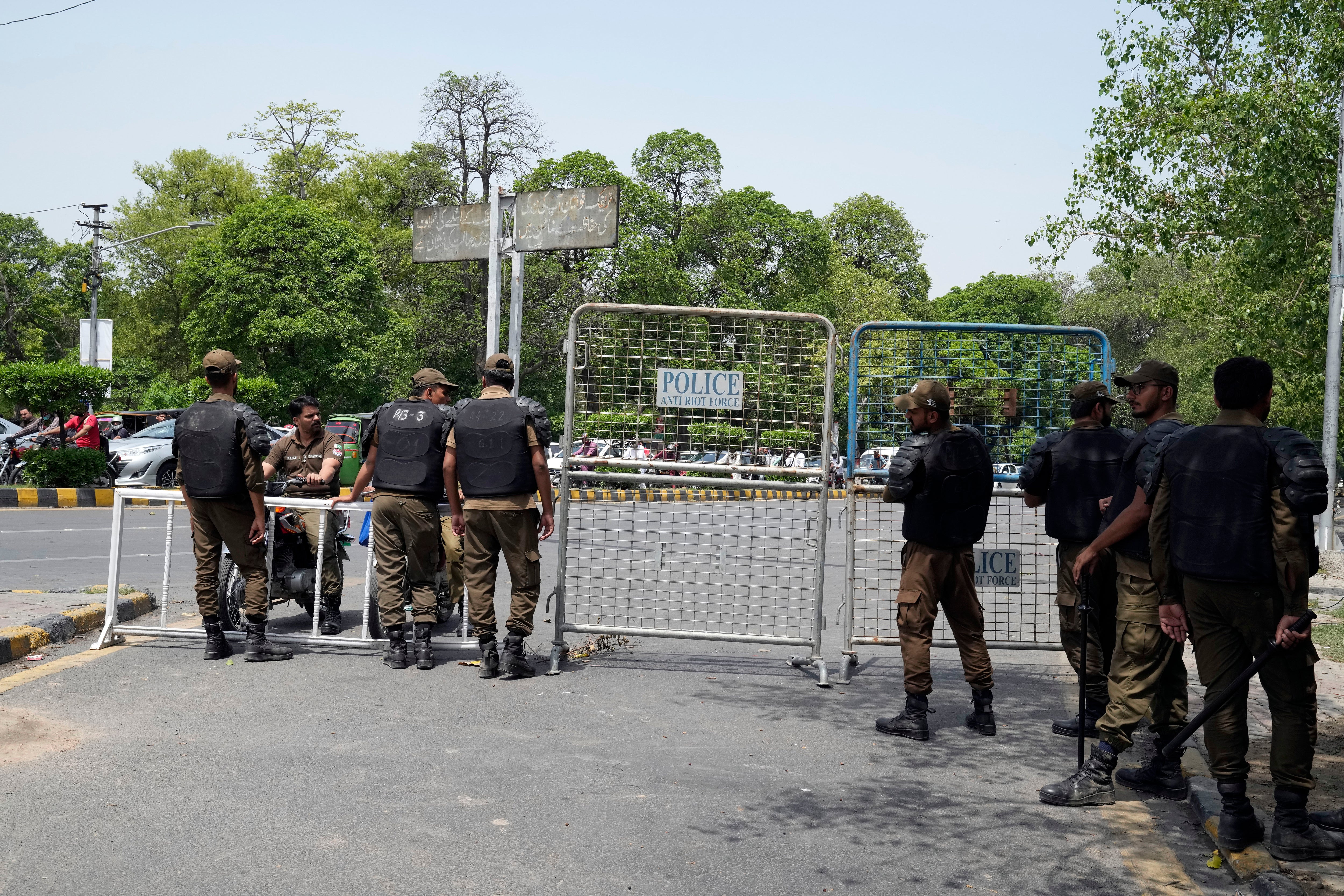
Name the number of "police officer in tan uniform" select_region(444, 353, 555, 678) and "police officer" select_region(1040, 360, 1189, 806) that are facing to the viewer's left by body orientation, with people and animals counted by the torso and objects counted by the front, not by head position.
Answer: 1

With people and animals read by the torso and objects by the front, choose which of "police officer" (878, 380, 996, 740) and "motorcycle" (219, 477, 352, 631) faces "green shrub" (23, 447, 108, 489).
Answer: the police officer

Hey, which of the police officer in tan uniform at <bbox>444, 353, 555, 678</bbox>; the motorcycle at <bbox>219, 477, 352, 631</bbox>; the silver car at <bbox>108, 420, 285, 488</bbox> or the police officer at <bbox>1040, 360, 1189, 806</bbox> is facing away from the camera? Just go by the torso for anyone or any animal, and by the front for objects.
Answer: the police officer in tan uniform

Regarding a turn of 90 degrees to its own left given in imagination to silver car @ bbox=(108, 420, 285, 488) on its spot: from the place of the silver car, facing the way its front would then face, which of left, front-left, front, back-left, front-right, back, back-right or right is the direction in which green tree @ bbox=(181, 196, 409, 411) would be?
back-left

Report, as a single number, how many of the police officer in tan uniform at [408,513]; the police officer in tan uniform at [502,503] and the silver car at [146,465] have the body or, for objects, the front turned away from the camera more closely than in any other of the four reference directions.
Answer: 2

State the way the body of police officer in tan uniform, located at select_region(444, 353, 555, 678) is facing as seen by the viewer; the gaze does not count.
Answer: away from the camera

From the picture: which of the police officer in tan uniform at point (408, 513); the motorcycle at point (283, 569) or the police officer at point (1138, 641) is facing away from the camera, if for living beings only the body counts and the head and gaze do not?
the police officer in tan uniform

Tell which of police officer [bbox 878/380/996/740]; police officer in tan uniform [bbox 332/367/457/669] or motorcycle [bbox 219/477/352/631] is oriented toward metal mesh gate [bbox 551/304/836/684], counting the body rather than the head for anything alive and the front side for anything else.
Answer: the police officer

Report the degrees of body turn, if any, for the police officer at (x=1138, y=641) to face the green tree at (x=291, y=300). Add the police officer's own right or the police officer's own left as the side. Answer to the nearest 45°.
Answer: approximately 45° to the police officer's own right

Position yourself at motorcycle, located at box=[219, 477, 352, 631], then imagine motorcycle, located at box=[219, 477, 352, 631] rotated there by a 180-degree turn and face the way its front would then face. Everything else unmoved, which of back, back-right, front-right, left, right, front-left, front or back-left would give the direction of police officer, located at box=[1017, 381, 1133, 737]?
right

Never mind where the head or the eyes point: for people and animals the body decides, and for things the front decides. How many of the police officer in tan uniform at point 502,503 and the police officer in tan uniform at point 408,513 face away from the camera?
2

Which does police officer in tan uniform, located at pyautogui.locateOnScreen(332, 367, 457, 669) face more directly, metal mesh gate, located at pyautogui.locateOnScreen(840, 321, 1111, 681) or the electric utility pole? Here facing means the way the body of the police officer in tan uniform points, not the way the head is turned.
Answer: the electric utility pole

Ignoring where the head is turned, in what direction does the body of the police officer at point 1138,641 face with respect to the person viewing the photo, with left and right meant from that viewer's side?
facing to the left of the viewer

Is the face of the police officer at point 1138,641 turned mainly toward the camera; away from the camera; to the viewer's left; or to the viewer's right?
to the viewer's left

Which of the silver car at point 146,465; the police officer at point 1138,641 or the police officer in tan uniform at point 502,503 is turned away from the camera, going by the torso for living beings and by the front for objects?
the police officer in tan uniform
